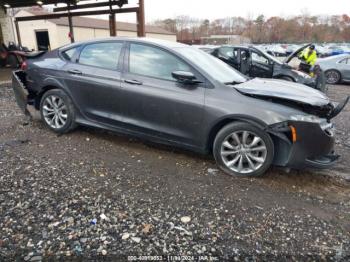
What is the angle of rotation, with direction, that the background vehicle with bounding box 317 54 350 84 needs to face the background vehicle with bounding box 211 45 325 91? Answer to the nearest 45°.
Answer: approximately 135° to its right

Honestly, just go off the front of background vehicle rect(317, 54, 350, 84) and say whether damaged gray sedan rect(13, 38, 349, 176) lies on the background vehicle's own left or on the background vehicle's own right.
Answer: on the background vehicle's own right

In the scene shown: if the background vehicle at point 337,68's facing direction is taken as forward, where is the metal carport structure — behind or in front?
behind

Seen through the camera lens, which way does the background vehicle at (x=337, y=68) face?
facing to the right of the viewer

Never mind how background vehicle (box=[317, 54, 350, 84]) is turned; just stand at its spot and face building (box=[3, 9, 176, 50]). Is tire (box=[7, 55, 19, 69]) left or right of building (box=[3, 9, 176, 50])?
left

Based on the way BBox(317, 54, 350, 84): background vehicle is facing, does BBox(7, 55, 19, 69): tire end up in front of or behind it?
behind
